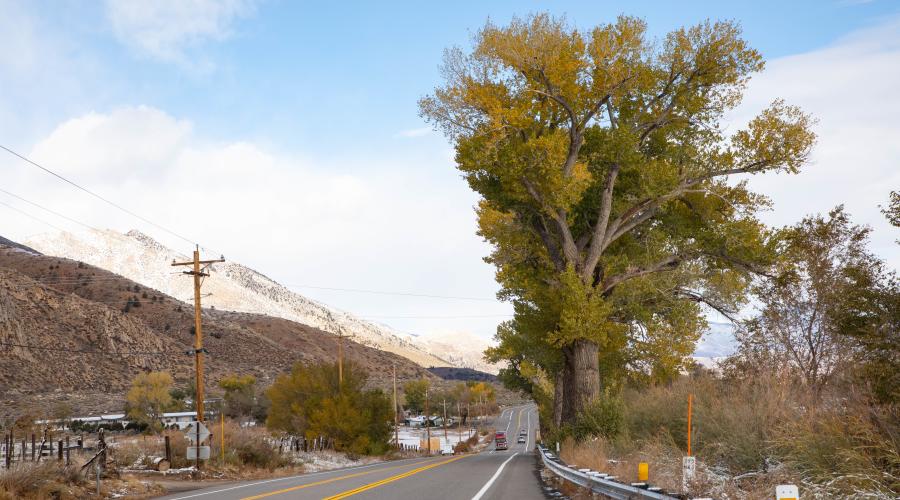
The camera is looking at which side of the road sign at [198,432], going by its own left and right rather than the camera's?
back

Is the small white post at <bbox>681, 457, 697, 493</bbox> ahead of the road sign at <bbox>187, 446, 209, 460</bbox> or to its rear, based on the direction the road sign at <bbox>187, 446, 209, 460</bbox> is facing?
to the rear

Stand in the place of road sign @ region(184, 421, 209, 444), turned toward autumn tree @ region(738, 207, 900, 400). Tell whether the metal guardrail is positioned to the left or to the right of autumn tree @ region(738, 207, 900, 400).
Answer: right

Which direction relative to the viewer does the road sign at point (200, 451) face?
away from the camera

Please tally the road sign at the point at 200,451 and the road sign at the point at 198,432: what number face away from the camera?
2

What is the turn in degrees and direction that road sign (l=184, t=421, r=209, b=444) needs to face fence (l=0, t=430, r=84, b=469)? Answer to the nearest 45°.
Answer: approximately 90° to its left

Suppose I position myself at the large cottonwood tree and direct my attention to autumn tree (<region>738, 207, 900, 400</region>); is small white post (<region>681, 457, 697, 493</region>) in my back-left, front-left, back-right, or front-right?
back-right

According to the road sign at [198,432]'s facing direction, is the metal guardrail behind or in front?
behind
